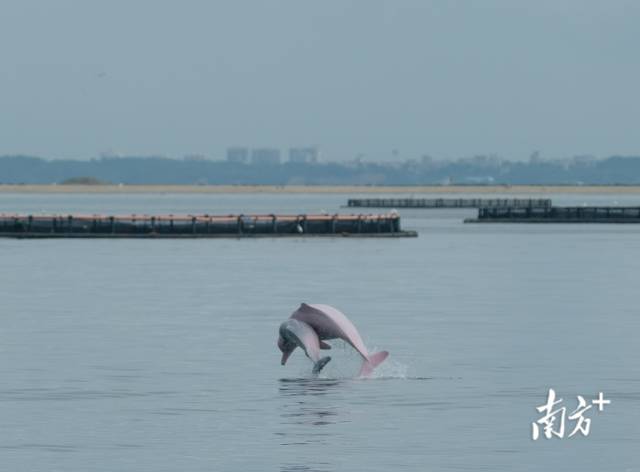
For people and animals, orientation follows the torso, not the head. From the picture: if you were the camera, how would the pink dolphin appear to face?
facing to the left of the viewer

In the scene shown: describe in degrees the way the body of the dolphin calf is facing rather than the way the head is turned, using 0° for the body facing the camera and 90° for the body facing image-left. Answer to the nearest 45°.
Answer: approximately 90°
